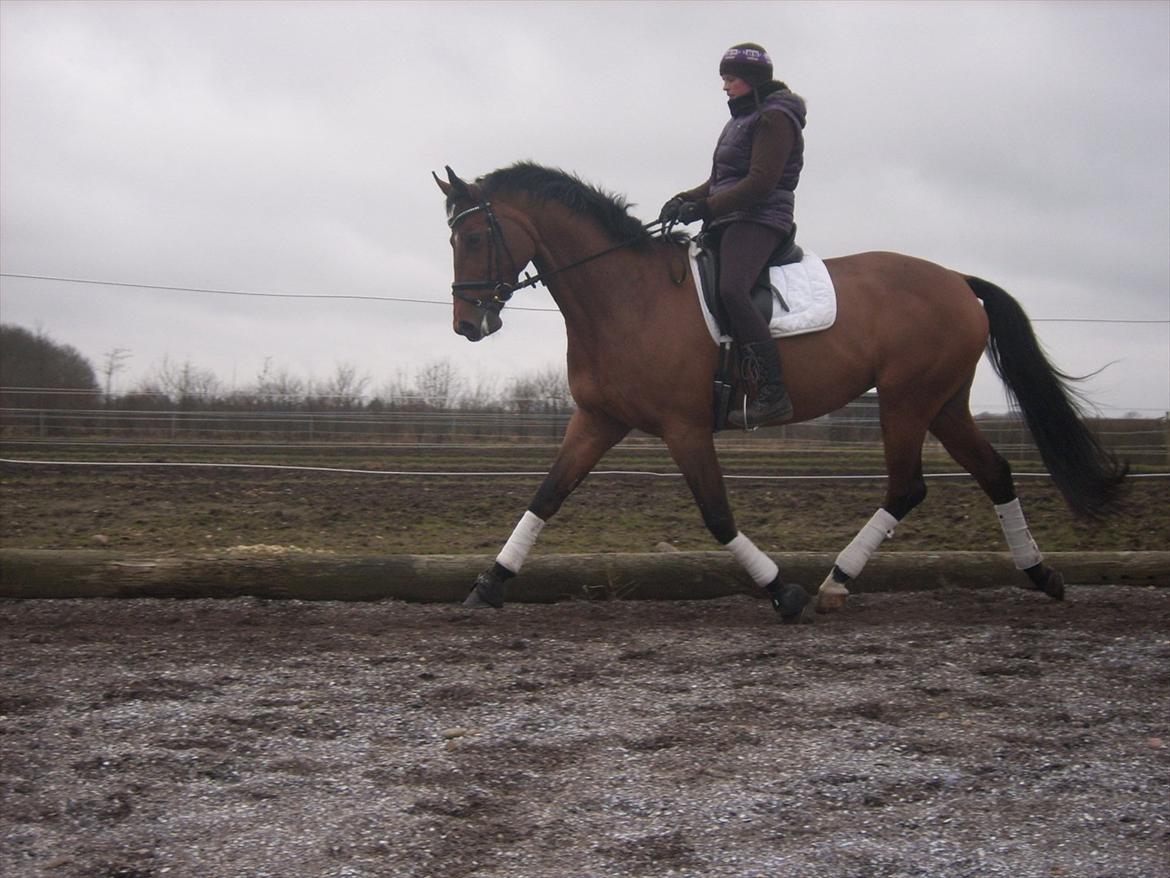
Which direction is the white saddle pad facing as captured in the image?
to the viewer's left

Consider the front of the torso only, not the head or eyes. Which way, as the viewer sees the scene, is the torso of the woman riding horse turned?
to the viewer's left

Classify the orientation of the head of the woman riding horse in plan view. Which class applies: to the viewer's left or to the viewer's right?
to the viewer's left

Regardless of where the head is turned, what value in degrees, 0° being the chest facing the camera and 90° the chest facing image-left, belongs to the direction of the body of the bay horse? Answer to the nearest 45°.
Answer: approximately 90°

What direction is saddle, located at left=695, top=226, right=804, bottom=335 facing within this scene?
to the viewer's left

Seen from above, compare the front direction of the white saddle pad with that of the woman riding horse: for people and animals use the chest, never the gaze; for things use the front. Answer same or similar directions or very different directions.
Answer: same or similar directions
